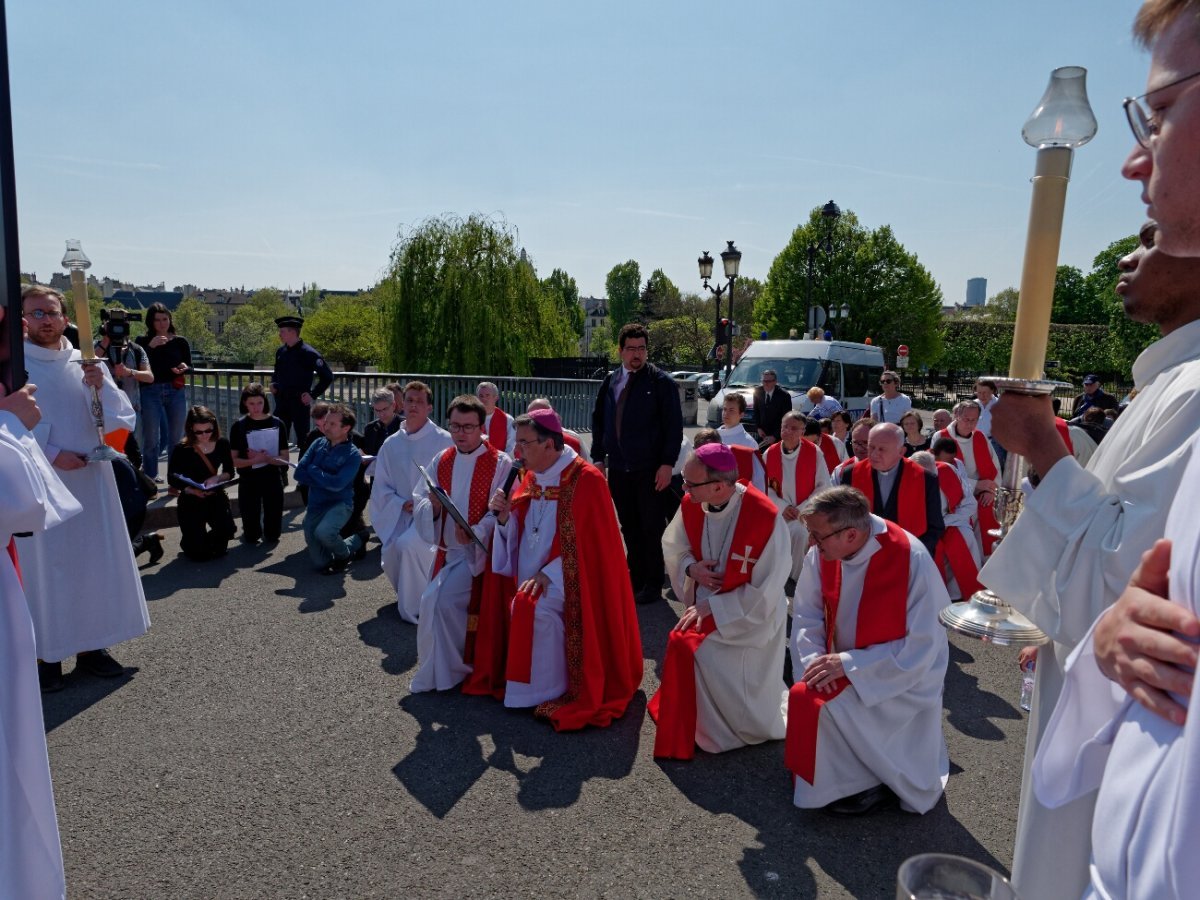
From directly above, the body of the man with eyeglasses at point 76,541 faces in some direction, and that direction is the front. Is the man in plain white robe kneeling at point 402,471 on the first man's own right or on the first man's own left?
on the first man's own left

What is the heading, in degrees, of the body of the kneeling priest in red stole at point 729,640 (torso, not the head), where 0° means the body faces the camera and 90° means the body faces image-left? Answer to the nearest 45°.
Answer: approximately 45°

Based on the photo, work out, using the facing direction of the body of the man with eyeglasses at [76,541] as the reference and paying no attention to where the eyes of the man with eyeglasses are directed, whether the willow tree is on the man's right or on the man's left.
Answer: on the man's left

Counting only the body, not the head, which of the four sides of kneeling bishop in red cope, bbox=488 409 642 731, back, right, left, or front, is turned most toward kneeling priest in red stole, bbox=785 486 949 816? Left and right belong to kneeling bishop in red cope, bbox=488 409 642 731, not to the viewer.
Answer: left

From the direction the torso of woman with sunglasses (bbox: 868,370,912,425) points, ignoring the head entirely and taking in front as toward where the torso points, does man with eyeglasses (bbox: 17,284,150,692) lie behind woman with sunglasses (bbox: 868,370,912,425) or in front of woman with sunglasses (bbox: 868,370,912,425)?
in front

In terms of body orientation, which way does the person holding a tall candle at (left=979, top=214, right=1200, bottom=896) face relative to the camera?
to the viewer's left

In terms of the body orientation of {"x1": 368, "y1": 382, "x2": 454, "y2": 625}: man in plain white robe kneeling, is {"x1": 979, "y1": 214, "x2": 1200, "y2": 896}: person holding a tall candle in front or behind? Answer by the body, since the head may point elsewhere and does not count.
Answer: in front
